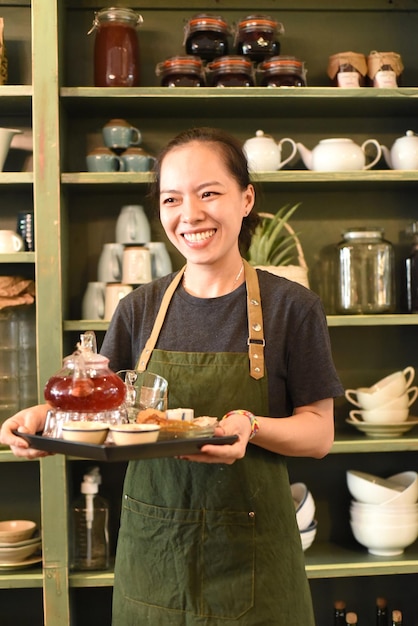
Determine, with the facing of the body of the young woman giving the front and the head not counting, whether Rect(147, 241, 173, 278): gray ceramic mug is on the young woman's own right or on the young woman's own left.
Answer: on the young woman's own right

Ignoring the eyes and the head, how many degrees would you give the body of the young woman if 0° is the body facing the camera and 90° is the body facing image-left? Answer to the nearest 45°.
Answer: approximately 45°

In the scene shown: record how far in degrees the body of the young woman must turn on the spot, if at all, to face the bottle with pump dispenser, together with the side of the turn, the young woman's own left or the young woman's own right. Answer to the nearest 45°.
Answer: approximately 135° to the young woman's own right

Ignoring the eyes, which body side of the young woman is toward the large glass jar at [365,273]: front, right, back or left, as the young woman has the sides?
back

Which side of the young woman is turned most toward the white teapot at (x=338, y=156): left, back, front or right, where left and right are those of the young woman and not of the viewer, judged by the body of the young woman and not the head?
back

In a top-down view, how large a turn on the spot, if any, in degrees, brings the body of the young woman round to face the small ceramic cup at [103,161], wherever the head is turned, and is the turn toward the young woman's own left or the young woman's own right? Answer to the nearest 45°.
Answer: approximately 135° to the young woman's own right
